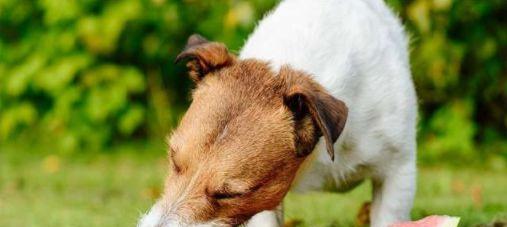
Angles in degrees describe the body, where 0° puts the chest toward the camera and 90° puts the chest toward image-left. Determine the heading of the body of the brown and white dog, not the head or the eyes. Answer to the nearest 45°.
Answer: approximately 45°
